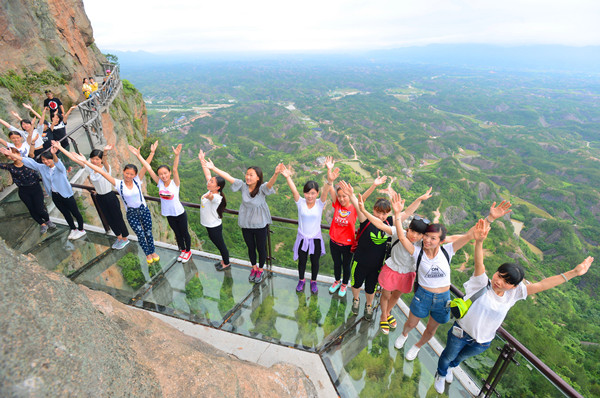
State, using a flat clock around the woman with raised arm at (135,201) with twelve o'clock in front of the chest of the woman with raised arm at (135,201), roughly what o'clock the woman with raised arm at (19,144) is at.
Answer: the woman with raised arm at (19,144) is roughly at 5 o'clock from the woman with raised arm at (135,201).

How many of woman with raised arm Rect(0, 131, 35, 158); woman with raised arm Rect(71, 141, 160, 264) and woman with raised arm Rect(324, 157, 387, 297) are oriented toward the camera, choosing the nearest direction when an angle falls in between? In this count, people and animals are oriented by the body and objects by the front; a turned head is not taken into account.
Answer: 3

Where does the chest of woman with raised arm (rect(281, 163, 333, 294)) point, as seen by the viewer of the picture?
toward the camera

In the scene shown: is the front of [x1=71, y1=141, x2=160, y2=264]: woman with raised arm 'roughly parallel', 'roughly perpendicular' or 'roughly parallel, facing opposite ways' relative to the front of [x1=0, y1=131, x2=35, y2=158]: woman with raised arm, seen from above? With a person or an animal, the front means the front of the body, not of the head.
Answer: roughly parallel

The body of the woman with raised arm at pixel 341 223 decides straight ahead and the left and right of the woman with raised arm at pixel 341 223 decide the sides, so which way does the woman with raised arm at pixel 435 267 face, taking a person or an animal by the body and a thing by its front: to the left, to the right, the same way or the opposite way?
the same way

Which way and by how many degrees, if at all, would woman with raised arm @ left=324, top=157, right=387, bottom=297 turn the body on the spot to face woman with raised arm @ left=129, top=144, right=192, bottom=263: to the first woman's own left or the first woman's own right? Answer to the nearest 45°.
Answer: approximately 90° to the first woman's own right

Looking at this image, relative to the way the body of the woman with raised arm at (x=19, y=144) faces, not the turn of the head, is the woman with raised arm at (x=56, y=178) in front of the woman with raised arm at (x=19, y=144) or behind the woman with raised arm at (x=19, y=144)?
in front

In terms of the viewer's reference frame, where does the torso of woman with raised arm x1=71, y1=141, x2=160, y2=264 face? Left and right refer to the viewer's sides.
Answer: facing the viewer

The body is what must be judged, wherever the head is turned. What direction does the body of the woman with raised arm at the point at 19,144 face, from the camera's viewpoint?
toward the camera

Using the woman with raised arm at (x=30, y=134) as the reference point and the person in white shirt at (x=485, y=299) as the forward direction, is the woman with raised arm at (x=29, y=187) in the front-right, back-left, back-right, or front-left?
front-right

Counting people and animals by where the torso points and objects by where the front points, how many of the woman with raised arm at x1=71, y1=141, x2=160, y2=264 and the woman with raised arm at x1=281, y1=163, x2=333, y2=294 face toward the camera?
2

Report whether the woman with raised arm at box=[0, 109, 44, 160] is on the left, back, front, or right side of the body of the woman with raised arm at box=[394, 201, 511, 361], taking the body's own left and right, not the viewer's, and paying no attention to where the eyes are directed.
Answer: right

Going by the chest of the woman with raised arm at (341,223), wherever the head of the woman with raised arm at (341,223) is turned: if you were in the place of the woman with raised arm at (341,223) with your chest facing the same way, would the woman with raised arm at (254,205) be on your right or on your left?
on your right
